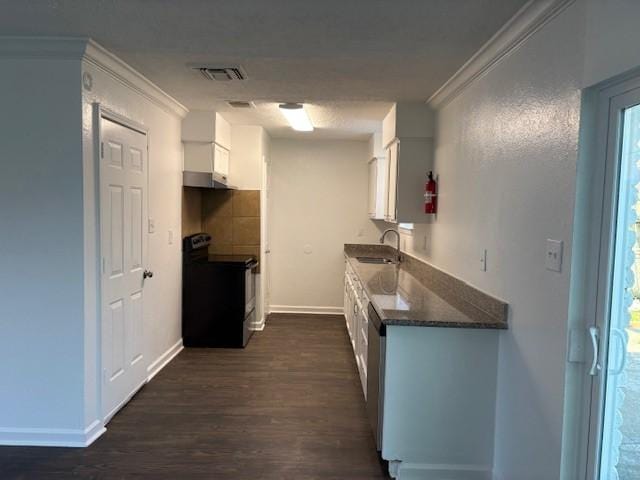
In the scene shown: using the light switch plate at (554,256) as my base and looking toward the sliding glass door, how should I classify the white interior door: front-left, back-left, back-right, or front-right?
back-right

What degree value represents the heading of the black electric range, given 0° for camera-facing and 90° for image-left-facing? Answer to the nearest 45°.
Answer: approximately 270°

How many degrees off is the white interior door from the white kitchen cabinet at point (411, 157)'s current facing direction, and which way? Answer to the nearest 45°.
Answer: approximately 45° to its left

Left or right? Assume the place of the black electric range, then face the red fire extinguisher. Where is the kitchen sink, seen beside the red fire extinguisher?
left

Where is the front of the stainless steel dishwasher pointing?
to the viewer's left

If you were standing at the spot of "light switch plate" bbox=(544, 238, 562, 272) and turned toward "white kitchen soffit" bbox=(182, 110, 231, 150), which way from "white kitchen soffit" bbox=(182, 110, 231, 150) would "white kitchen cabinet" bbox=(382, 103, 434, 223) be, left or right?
right

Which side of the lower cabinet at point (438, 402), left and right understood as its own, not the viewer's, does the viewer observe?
left

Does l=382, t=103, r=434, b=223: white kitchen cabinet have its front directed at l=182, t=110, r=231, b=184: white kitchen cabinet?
yes

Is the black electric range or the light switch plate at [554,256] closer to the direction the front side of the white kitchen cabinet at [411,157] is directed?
the black electric range

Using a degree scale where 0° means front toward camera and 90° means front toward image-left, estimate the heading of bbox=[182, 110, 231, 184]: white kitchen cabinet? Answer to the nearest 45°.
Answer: approximately 270°

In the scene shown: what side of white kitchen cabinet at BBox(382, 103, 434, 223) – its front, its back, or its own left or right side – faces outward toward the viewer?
left
